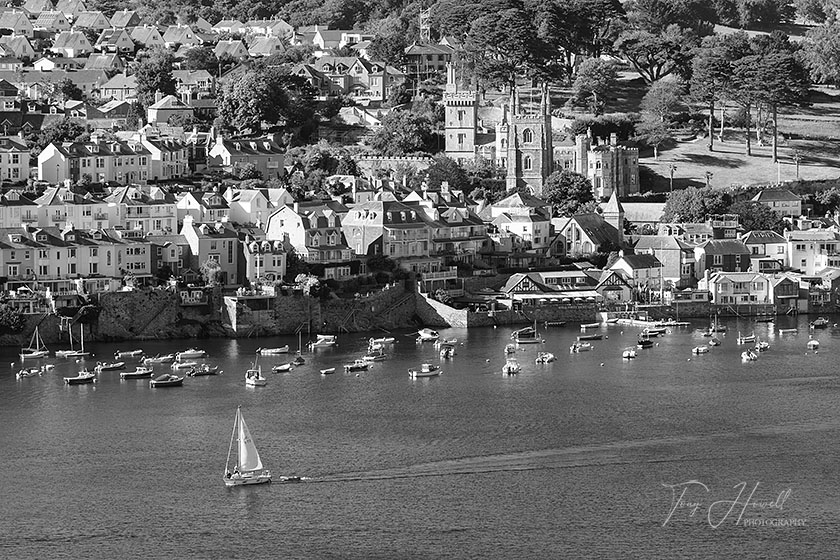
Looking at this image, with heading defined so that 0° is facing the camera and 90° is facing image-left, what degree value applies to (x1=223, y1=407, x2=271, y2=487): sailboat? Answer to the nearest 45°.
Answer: approximately 90°
